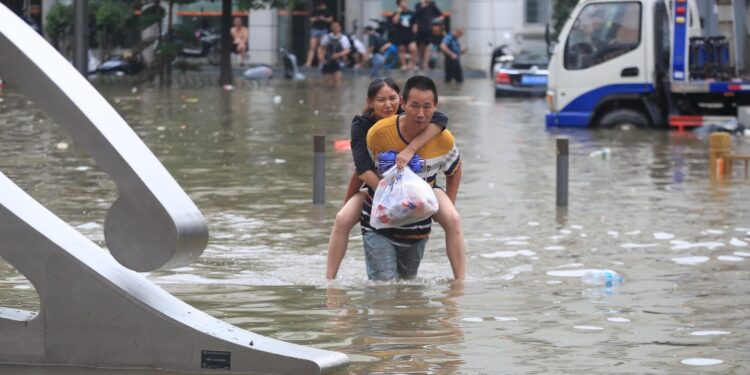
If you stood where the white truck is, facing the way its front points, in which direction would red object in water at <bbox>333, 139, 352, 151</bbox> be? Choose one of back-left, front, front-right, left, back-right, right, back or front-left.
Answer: front-left

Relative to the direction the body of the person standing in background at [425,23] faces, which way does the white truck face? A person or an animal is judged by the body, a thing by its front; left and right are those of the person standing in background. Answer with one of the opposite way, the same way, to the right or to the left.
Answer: to the right

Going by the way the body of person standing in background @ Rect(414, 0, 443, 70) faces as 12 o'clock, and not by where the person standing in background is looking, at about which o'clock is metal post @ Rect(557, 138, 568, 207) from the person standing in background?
The metal post is roughly at 12 o'clock from the person standing in background.

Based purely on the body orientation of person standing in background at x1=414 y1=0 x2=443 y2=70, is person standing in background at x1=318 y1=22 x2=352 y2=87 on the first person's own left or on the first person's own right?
on the first person's own right

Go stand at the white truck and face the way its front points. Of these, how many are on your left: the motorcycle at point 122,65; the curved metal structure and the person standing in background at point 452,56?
1

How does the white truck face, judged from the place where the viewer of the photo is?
facing to the left of the viewer

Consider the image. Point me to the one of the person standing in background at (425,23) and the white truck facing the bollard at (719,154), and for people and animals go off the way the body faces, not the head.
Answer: the person standing in background

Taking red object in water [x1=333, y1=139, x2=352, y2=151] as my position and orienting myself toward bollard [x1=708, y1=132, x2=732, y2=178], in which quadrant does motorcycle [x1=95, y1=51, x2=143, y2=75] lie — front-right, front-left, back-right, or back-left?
back-left

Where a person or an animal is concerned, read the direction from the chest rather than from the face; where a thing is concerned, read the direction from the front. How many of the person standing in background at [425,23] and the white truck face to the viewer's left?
1

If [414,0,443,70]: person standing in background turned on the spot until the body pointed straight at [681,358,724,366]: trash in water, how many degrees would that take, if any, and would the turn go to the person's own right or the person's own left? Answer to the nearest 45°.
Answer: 0° — they already face it

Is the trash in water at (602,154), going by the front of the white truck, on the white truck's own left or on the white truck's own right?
on the white truck's own left

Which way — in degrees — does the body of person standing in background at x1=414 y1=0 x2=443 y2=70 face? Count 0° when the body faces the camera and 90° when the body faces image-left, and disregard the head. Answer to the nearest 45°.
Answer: approximately 0°

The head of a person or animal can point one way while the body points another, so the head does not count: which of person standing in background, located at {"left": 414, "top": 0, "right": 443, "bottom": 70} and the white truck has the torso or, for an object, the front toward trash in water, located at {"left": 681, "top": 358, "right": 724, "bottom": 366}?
the person standing in background
